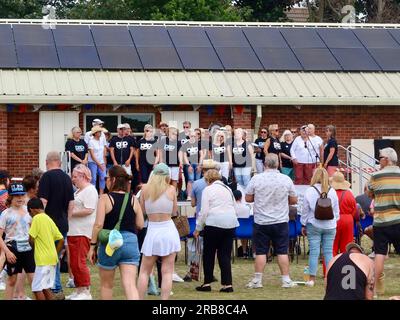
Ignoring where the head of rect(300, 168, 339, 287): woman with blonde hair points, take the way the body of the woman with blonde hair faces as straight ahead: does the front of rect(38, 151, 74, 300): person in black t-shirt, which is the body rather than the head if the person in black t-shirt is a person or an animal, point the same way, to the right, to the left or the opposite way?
the same way

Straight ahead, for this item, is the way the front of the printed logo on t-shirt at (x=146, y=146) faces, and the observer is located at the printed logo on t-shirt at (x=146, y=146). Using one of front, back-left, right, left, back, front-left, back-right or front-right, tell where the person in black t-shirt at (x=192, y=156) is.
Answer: left

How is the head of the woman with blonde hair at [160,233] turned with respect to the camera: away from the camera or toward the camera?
away from the camera

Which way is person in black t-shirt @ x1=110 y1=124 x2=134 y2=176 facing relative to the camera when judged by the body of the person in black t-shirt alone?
toward the camera

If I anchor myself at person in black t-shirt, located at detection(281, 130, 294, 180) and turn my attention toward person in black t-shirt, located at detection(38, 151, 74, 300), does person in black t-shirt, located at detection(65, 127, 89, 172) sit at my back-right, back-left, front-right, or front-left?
front-right

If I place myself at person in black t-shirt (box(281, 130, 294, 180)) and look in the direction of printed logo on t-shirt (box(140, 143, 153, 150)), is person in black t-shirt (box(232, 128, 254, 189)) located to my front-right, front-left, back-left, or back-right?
front-left

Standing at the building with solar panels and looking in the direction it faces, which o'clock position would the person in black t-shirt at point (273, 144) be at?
The person in black t-shirt is roughly at 11 o'clock from the building with solar panels.

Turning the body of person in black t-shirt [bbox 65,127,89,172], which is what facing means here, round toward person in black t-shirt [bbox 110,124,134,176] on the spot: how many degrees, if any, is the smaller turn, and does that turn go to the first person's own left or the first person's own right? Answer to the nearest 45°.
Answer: approximately 45° to the first person's own left

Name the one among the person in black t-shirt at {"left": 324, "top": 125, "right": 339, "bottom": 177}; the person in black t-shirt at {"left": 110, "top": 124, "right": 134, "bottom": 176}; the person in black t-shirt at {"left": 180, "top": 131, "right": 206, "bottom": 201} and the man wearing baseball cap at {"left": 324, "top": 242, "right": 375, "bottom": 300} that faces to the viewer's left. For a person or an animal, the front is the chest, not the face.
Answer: the person in black t-shirt at {"left": 324, "top": 125, "right": 339, "bottom": 177}

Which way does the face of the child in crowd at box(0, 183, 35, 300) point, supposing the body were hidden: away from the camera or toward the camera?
toward the camera

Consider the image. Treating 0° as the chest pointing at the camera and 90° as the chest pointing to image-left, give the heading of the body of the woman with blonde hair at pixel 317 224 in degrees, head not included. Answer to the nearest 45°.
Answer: approximately 180°

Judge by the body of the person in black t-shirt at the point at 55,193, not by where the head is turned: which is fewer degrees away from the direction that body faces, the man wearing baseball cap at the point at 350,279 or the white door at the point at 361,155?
the white door

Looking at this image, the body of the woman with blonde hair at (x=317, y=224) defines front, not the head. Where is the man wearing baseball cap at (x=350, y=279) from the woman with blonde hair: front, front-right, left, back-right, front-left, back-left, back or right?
back

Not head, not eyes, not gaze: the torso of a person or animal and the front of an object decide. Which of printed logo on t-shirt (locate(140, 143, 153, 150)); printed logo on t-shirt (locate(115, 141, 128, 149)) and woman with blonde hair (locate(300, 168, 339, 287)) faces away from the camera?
the woman with blonde hair

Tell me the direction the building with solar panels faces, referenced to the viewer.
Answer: facing the viewer

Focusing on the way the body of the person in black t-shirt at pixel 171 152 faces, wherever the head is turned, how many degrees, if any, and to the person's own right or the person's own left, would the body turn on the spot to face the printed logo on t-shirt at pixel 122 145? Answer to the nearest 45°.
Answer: approximately 135° to the person's own right

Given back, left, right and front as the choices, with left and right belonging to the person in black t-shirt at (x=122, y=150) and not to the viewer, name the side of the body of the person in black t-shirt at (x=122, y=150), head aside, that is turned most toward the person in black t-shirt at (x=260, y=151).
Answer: left

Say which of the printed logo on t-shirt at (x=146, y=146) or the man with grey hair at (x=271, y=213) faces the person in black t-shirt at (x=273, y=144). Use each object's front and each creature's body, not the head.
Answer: the man with grey hair

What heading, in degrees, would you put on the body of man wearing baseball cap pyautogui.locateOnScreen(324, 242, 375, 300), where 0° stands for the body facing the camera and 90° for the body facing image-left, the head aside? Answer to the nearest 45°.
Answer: approximately 180°

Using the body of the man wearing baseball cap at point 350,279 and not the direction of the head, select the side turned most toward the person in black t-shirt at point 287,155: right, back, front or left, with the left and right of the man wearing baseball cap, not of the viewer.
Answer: front

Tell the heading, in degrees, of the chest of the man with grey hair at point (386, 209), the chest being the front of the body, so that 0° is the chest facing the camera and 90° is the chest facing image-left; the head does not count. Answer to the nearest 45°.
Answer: approximately 135°
